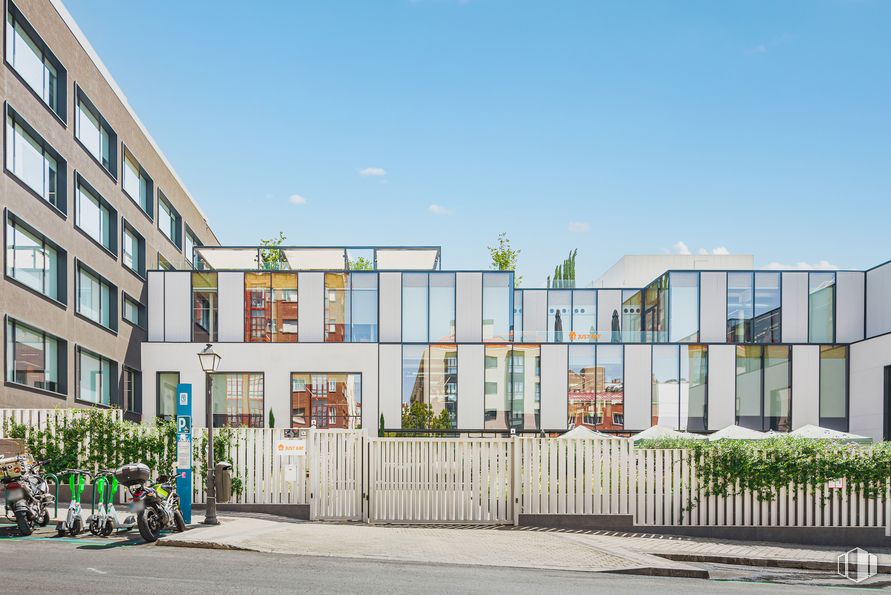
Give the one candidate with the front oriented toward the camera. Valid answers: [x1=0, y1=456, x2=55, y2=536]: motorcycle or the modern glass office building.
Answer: the modern glass office building

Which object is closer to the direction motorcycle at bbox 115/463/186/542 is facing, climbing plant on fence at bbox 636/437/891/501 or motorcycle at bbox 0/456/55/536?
the climbing plant on fence

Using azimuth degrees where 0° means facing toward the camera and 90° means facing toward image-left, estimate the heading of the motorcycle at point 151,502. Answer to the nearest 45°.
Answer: approximately 225°

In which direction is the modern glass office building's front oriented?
toward the camera

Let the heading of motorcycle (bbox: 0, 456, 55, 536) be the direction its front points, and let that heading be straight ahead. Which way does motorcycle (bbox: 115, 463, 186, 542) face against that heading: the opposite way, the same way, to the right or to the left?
the same way

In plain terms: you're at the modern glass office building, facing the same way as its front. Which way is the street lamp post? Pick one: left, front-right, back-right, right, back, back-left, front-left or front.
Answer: front

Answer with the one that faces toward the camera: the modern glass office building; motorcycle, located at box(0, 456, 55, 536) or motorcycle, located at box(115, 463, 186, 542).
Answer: the modern glass office building

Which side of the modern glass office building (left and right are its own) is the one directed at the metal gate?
front
